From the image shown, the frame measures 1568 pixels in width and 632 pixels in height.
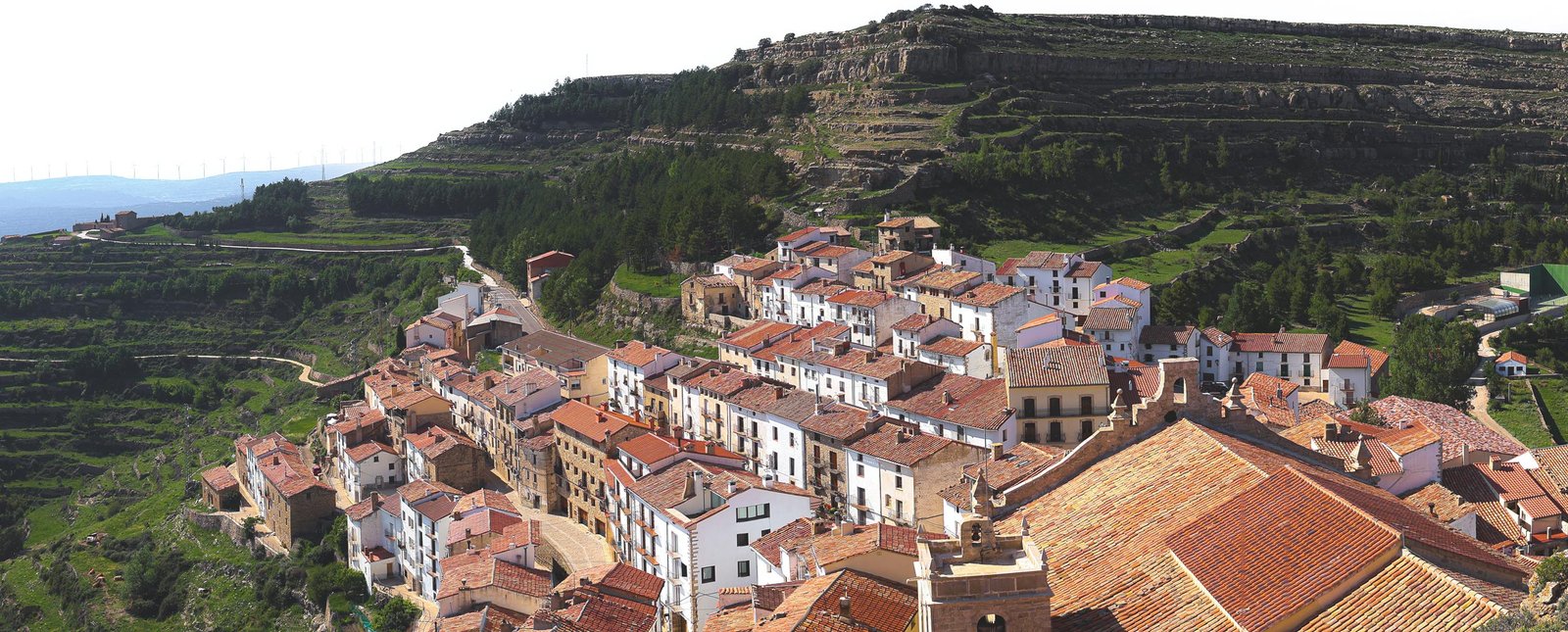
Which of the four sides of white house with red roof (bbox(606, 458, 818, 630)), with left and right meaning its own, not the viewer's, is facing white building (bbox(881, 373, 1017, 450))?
back

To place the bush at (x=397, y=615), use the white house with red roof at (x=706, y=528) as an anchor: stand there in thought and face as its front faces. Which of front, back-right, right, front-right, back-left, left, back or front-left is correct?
right

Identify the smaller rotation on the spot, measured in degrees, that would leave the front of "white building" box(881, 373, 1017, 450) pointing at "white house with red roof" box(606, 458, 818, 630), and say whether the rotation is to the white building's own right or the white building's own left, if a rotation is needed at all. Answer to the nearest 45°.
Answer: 0° — it already faces it

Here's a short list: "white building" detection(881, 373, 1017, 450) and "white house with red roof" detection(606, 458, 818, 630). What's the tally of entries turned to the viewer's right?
0

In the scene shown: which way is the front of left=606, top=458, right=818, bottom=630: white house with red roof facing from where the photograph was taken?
facing the viewer and to the left of the viewer

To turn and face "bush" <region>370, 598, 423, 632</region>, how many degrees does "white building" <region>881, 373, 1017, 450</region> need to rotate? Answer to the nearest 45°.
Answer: approximately 45° to its right
